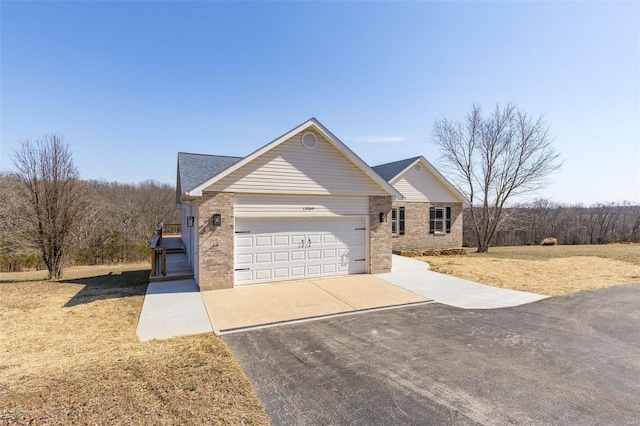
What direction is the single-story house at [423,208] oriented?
toward the camera

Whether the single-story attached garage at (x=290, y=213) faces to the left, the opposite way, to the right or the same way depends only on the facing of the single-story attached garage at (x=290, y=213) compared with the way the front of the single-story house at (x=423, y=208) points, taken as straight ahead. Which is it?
the same way

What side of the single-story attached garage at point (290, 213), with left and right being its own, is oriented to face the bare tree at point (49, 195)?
right

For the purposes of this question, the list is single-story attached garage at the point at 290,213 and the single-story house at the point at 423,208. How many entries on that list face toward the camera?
2

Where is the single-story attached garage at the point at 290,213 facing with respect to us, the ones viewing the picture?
facing the viewer
